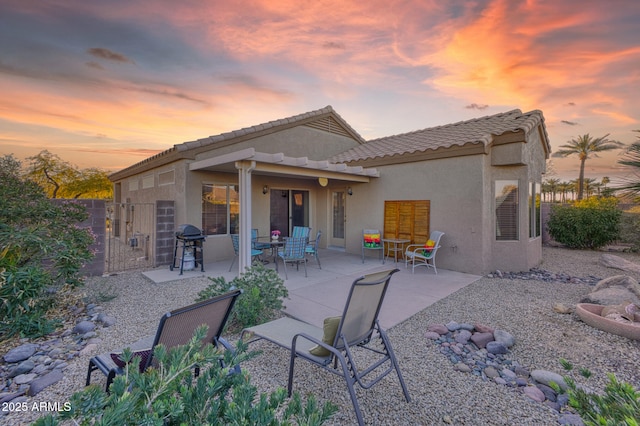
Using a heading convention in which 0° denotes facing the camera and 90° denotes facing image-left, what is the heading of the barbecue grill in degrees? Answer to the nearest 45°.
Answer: approximately 315°

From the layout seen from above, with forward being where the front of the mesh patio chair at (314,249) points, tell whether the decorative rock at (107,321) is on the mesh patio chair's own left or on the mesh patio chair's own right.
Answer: on the mesh patio chair's own left

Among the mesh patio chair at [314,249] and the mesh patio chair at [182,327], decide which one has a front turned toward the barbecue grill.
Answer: the mesh patio chair at [314,249]

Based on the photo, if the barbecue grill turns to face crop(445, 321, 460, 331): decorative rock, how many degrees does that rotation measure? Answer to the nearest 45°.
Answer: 0° — it already faces it

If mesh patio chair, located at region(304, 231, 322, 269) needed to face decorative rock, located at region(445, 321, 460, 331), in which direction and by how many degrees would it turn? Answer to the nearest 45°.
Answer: approximately 135° to its left

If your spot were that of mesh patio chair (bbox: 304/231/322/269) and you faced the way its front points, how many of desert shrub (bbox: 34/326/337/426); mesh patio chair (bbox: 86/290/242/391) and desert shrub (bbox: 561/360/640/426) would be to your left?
3

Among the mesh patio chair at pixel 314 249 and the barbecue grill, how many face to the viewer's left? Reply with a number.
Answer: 1

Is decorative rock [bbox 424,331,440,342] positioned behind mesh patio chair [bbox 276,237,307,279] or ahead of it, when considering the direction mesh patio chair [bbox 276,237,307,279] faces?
behind

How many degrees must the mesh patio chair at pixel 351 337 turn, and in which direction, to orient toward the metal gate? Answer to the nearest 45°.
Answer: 0° — it already faces it

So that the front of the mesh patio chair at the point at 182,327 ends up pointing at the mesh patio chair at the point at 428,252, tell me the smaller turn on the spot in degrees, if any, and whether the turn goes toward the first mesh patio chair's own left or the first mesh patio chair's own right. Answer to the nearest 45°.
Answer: approximately 180°

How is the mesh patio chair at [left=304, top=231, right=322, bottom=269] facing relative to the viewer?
to the viewer's left
